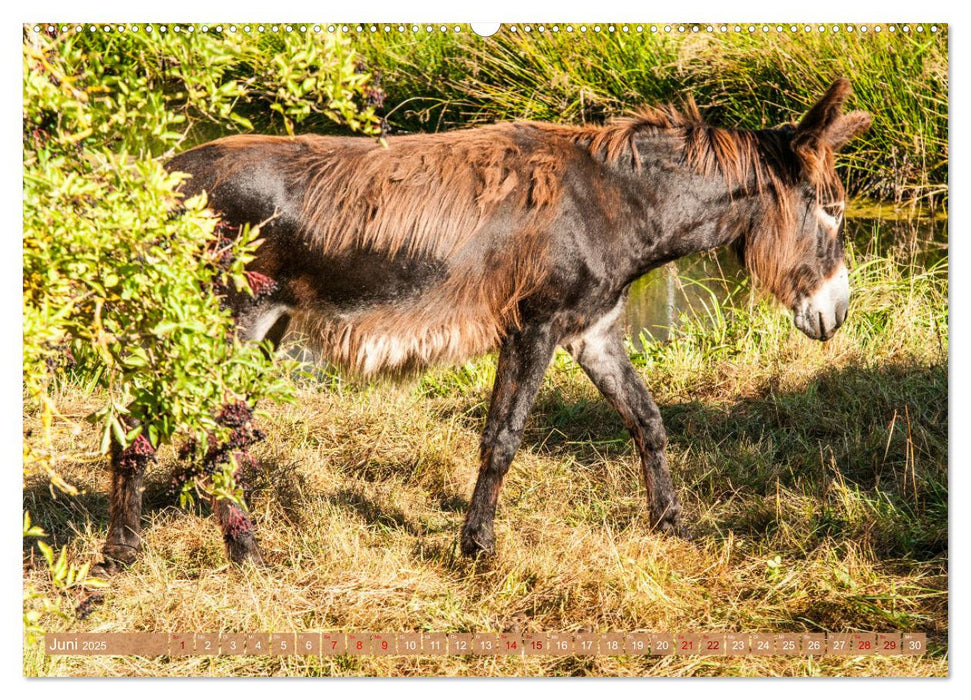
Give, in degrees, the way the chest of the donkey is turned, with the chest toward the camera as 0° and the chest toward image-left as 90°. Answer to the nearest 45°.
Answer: approximately 270°

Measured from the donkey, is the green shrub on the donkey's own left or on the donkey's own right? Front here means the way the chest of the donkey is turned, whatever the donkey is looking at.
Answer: on the donkey's own right
